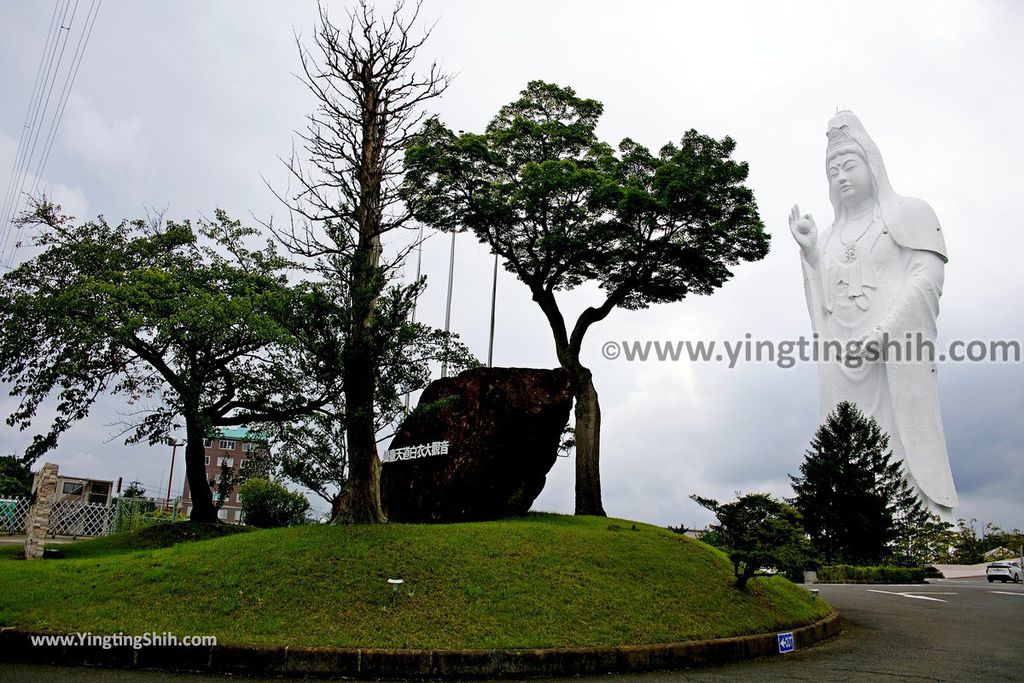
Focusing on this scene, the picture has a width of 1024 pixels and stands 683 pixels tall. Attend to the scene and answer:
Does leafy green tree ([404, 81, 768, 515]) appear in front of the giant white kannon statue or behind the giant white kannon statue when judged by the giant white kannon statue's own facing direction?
in front

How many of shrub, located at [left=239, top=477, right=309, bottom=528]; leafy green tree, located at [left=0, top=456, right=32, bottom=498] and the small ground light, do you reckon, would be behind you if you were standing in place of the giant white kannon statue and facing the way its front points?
0

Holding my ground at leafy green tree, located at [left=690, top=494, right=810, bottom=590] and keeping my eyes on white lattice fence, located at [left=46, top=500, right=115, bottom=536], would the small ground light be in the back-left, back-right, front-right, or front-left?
front-left

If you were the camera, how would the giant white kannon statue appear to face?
facing the viewer and to the left of the viewer

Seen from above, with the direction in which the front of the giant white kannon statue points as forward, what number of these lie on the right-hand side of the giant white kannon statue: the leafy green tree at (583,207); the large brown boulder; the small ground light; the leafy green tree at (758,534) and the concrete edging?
0

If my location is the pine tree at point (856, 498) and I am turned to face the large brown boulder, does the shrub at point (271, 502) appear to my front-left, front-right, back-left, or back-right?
front-right

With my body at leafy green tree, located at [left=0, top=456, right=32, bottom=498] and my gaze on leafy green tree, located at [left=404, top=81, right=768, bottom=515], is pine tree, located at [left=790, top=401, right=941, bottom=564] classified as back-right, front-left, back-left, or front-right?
front-left

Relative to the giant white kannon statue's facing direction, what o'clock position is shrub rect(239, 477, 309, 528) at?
The shrub is roughly at 1 o'clock from the giant white kannon statue.

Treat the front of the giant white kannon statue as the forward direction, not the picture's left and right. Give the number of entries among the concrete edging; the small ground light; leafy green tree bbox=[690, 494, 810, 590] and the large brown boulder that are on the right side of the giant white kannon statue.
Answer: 0

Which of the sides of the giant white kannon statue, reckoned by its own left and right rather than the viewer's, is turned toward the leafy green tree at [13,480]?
front

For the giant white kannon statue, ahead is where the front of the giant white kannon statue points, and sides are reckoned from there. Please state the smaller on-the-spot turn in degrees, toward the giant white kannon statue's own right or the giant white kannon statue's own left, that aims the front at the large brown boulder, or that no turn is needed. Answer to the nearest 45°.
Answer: approximately 45° to the giant white kannon statue's own left

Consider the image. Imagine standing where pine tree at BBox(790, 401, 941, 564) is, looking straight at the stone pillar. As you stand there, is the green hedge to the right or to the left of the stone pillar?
left

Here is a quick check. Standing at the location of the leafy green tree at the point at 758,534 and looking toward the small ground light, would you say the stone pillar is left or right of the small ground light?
right

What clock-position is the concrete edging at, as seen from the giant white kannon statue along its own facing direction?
The concrete edging is roughly at 11 o'clock from the giant white kannon statue.

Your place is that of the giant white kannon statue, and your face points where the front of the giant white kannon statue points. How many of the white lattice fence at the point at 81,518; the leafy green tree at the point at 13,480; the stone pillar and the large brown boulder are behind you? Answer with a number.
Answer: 0

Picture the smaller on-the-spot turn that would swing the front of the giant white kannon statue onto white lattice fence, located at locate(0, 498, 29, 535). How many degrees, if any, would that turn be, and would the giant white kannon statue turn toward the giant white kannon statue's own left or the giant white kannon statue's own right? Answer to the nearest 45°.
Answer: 0° — it already faces it

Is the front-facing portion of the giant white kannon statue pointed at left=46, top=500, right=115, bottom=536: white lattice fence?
yes

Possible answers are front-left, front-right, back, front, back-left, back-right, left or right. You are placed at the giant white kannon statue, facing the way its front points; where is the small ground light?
front-left
